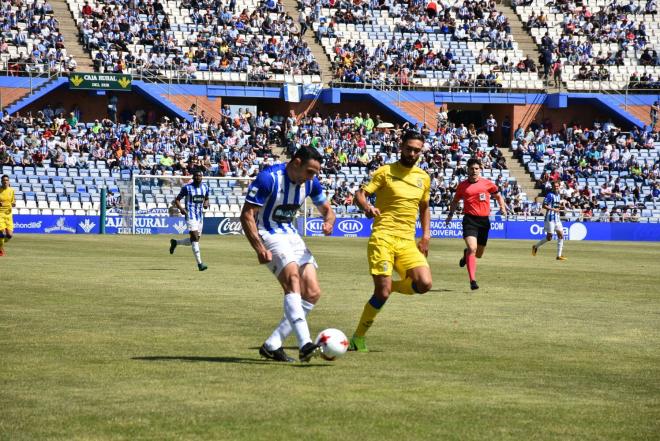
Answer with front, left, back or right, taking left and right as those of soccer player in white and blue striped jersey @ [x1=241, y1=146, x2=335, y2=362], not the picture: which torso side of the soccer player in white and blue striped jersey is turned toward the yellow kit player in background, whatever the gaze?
back

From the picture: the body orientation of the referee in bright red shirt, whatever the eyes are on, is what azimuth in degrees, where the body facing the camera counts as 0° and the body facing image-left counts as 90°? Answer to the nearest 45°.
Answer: approximately 0°

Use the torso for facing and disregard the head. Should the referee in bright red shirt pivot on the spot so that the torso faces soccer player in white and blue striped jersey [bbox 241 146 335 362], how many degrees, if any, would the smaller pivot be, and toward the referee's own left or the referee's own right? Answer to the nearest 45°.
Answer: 0° — they already face them

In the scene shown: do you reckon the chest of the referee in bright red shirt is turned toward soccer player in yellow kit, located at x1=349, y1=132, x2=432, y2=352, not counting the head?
yes

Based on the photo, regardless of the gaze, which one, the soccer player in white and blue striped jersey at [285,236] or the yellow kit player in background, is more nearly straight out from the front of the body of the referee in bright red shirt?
the soccer player in white and blue striped jersey

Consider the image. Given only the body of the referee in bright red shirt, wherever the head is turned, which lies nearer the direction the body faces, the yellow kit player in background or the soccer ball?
the soccer ball
